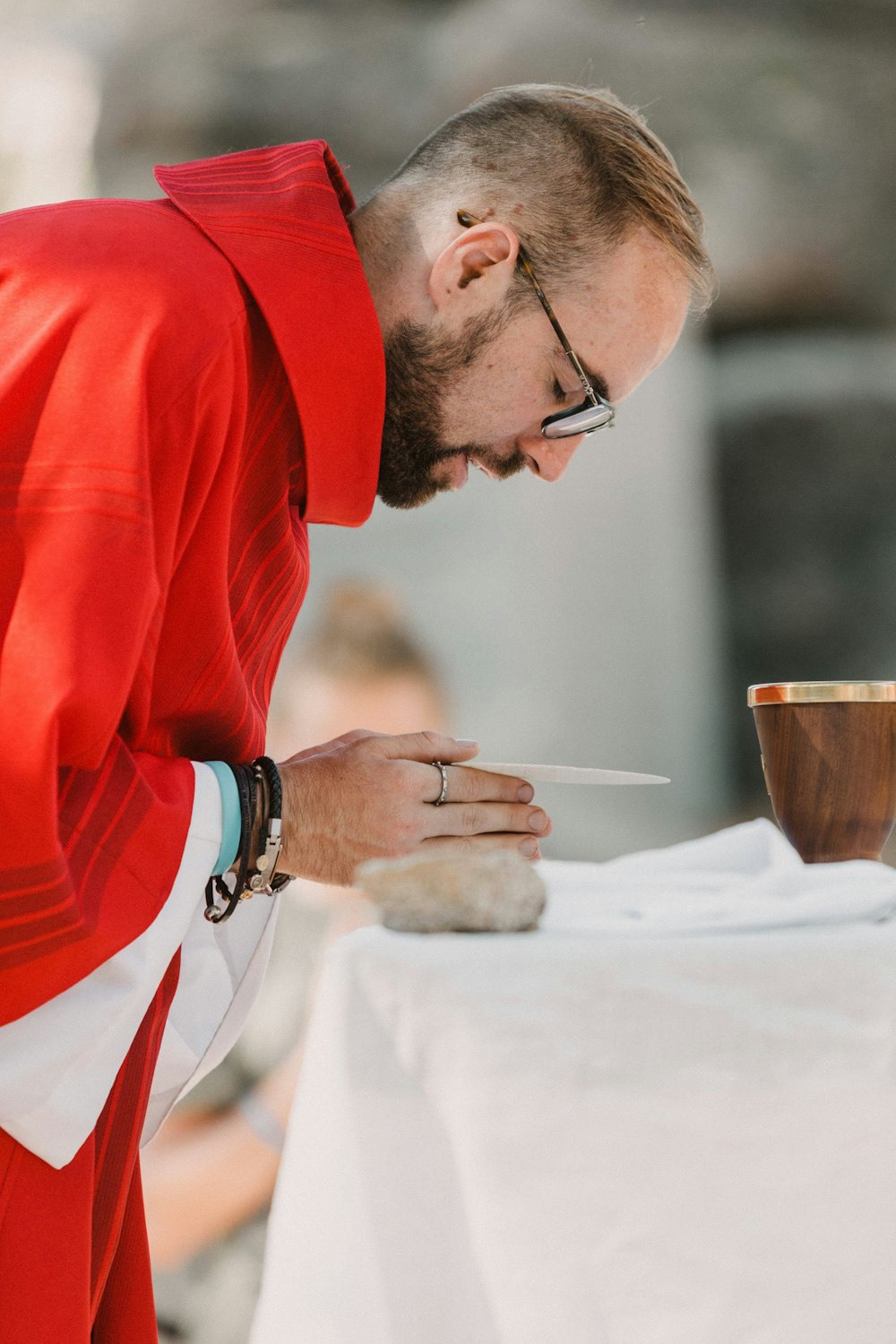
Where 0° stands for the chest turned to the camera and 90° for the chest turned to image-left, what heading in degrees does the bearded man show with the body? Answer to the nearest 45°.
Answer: approximately 270°

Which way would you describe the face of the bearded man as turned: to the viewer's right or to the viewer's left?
to the viewer's right

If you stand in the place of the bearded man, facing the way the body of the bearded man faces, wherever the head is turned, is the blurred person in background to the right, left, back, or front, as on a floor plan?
left
